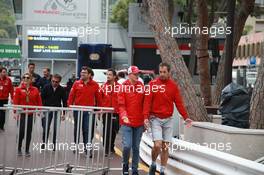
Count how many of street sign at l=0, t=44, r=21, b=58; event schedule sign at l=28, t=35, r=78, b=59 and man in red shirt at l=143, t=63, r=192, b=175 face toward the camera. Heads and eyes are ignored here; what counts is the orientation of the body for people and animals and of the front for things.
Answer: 3

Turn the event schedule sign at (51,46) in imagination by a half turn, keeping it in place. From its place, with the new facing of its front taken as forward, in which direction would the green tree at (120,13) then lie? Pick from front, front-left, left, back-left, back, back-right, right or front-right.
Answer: front-right

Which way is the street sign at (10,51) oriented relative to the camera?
toward the camera

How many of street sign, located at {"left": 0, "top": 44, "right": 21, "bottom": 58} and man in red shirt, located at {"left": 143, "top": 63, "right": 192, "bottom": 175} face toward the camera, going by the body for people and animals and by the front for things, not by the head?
2

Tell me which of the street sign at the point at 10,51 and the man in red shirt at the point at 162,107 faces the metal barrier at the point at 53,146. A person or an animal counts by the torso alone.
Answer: the street sign

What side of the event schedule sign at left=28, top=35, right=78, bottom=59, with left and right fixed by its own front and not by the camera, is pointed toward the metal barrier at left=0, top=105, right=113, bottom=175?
front

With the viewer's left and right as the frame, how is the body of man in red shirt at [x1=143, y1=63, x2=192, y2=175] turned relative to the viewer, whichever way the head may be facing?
facing the viewer

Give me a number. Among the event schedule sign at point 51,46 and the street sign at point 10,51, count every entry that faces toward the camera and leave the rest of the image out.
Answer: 2

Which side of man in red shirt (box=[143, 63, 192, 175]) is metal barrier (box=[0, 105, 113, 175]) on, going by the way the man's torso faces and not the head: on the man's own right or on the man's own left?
on the man's own right

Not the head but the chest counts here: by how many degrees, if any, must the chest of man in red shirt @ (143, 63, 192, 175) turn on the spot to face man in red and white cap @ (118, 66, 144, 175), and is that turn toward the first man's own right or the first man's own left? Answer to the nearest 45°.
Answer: approximately 90° to the first man's own right

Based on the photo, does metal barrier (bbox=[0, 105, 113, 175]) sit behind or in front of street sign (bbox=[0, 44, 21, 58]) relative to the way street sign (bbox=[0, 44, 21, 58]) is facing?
in front
